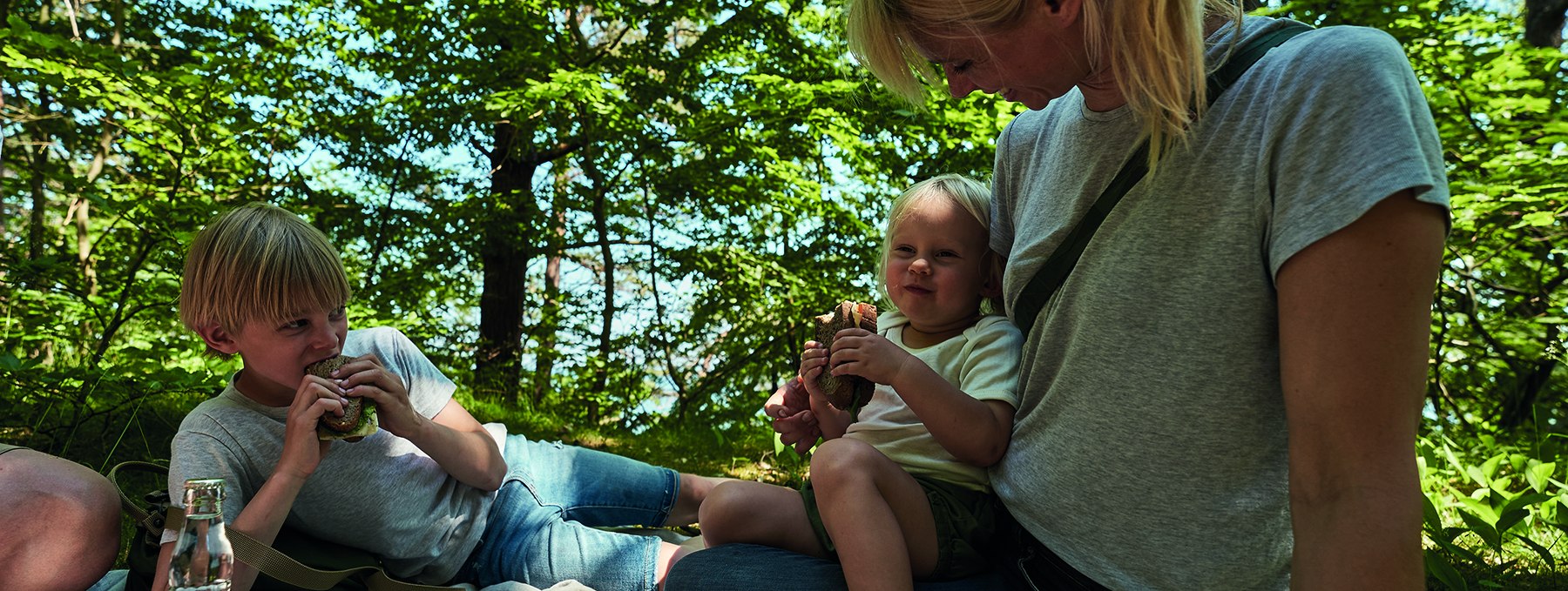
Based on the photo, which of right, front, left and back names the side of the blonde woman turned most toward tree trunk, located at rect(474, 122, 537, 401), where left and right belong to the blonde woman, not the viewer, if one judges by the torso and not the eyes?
right

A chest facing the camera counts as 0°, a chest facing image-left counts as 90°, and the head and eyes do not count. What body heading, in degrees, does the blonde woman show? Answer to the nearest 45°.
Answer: approximately 45°

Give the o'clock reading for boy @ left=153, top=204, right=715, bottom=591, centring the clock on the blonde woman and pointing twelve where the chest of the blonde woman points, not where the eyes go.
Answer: The boy is roughly at 2 o'clock from the blonde woman.

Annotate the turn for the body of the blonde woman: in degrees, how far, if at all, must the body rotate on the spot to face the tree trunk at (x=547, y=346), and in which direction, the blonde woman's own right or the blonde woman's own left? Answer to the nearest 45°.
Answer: approximately 90° to the blonde woman's own right

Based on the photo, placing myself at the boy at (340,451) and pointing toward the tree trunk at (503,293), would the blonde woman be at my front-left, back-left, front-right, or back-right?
back-right

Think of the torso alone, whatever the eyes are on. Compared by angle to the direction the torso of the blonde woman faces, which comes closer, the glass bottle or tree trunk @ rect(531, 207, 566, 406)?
the glass bottle

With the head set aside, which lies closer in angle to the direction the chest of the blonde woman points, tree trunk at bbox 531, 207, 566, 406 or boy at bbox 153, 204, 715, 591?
the boy

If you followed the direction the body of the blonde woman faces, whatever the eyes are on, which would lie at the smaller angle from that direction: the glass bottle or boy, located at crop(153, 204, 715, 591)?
the glass bottle
